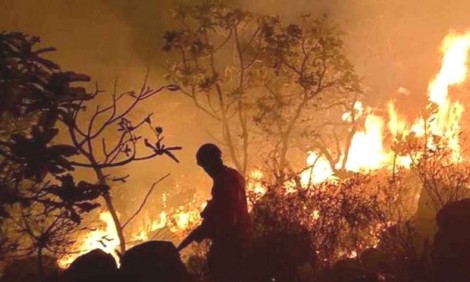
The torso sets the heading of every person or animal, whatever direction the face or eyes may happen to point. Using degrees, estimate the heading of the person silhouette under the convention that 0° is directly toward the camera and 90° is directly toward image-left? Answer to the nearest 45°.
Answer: approximately 90°

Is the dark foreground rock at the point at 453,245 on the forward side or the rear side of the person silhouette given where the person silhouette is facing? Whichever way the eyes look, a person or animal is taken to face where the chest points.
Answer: on the rear side

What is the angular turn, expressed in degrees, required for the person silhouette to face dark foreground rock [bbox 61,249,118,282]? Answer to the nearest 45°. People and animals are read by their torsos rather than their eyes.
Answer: approximately 45° to its right
